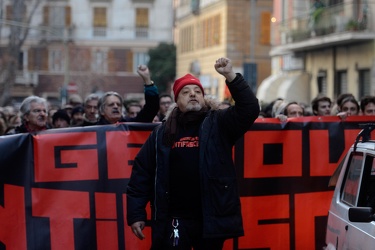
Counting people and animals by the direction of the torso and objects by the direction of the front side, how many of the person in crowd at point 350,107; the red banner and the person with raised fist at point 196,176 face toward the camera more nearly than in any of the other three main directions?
3

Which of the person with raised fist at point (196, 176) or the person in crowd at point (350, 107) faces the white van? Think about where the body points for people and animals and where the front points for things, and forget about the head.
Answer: the person in crowd at point (350, 107)

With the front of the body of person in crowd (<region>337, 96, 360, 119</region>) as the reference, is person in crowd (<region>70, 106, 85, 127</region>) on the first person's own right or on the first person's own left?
on the first person's own right

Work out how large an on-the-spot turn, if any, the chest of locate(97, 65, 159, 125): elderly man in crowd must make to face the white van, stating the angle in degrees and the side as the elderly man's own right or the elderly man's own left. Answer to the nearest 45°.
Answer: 0° — they already face it

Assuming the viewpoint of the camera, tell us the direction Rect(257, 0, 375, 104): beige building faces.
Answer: facing the viewer and to the left of the viewer

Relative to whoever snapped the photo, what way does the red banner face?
facing the viewer

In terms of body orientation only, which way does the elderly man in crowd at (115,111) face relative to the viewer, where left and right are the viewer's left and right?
facing the viewer and to the right of the viewer

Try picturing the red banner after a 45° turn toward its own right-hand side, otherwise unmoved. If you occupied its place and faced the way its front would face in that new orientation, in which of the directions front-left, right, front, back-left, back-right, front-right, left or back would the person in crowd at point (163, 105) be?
back-right
